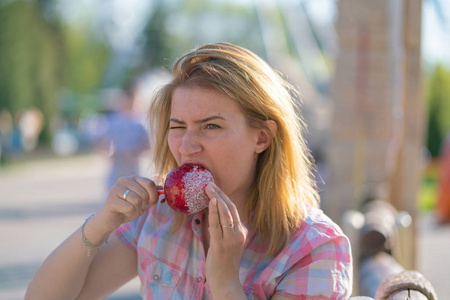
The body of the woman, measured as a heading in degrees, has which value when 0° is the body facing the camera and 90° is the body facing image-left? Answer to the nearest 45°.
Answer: approximately 45°

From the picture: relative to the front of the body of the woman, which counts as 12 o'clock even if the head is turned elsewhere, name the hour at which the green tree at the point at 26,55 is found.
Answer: The green tree is roughly at 4 o'clock from the woman.

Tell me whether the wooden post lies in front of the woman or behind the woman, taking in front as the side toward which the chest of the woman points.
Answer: behind

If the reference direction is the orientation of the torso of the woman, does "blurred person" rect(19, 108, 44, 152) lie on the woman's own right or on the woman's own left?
on the woman's own right

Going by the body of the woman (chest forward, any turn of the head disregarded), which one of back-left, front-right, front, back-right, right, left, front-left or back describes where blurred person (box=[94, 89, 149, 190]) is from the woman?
back-right

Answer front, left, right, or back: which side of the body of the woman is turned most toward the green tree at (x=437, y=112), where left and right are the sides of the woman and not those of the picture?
back

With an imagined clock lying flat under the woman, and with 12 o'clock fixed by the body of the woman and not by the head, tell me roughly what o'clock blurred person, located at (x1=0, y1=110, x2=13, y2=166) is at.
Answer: The blurred person is roughly at 4 o'clock from the woman.
